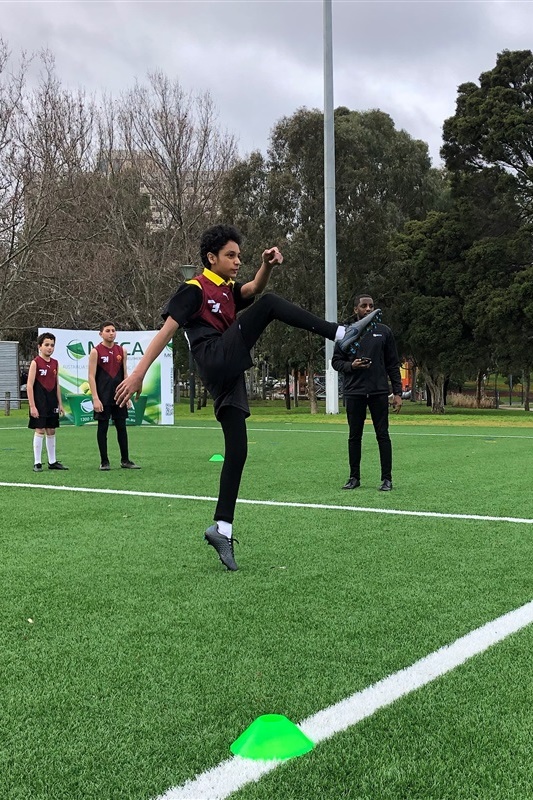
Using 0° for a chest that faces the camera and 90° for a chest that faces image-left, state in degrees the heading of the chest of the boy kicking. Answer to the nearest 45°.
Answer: approximately 315°

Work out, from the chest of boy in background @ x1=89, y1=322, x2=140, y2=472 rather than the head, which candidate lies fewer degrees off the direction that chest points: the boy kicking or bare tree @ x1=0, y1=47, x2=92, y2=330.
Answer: the boy kicking

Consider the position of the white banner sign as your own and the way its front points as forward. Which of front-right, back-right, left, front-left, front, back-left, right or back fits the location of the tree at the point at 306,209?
back-left

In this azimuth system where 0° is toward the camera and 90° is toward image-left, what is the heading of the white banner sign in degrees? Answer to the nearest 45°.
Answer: approximately 0°

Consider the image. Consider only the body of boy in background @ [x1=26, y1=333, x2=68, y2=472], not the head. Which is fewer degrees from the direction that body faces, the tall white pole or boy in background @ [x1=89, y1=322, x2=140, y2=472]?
the boy in background

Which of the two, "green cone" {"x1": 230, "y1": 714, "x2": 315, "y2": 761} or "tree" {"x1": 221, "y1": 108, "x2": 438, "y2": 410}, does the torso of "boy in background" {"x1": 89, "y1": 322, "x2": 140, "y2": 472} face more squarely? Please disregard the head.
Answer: the green cone

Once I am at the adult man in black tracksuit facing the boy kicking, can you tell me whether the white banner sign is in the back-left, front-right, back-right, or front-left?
back-right

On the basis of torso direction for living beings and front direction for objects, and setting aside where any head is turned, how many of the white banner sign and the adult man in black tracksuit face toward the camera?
2
